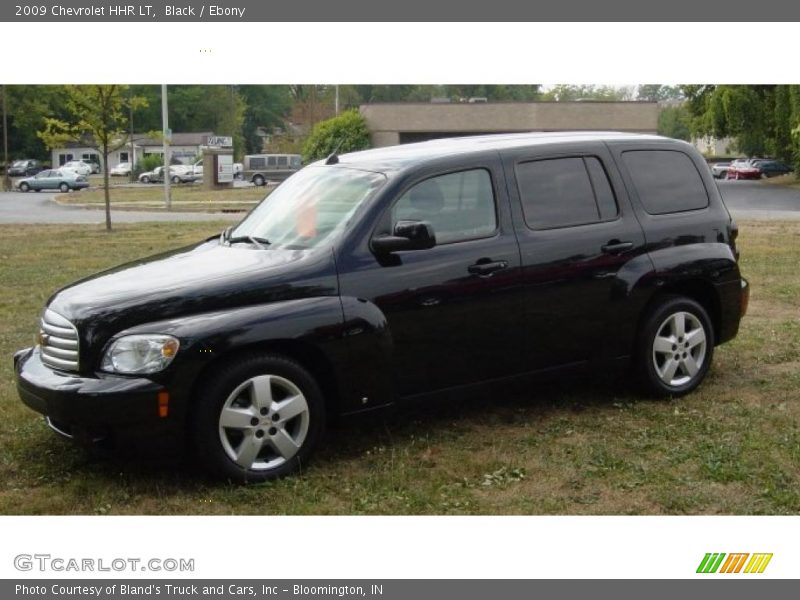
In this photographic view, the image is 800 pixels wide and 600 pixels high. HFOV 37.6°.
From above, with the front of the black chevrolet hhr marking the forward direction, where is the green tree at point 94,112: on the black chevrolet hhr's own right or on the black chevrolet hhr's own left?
on the black chevrolet hhr's own right
